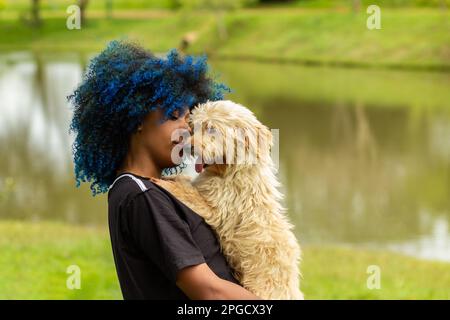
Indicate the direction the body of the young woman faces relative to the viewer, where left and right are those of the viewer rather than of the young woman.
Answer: facing to the right of the viewer

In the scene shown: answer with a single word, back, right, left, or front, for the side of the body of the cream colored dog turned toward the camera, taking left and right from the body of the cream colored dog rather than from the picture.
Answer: left

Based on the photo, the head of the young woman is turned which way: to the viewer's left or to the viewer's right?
to the viewer's right
